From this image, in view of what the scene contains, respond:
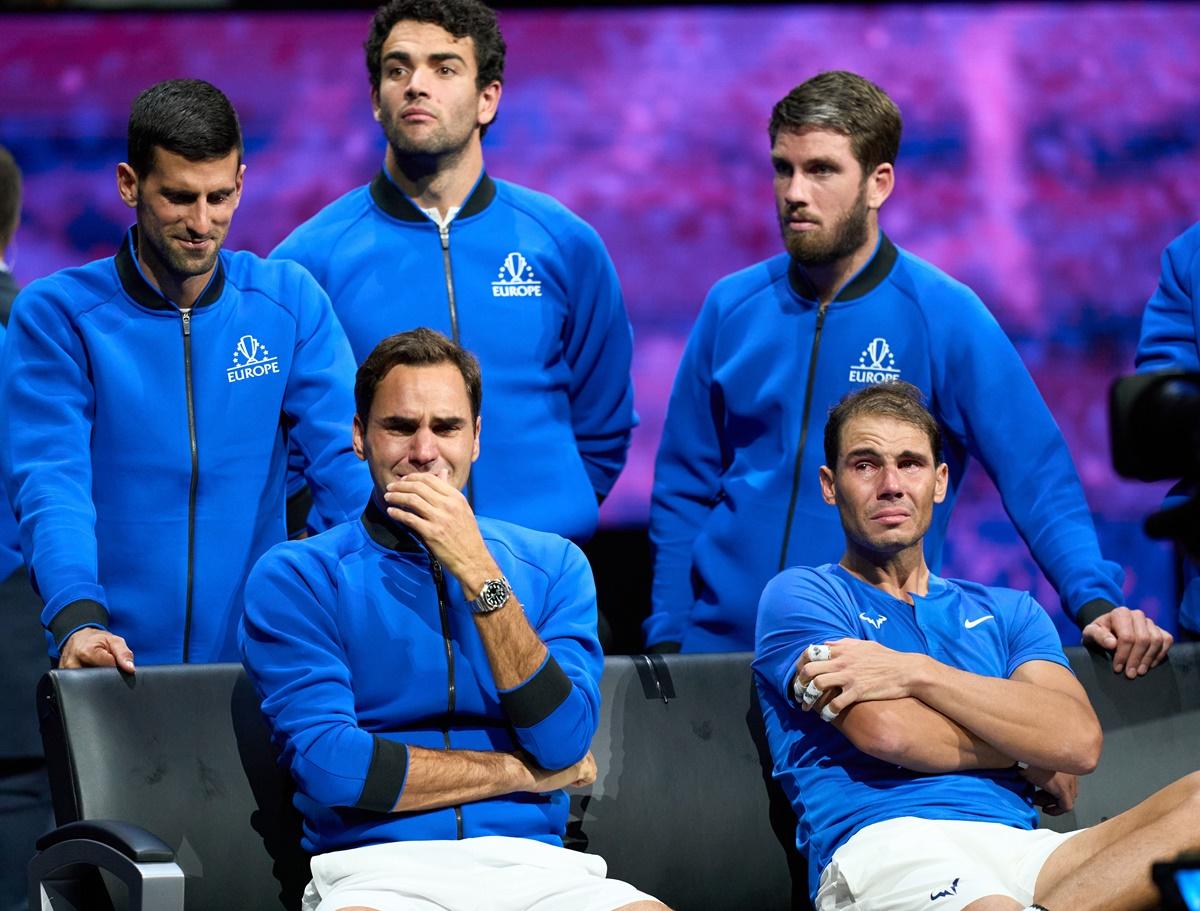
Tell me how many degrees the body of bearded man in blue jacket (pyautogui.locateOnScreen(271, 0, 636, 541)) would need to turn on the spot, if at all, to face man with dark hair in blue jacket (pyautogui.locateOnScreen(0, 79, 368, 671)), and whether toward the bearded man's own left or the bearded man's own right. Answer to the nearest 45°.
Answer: approximately 45° to the bearded man's own right

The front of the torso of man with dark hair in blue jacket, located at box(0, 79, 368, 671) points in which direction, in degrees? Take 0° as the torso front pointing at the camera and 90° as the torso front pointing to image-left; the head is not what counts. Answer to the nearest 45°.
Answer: approximately 0°

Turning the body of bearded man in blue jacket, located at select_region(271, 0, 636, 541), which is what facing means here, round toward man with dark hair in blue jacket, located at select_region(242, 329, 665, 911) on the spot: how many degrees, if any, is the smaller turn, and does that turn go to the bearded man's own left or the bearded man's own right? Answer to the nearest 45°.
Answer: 0° — they already face them

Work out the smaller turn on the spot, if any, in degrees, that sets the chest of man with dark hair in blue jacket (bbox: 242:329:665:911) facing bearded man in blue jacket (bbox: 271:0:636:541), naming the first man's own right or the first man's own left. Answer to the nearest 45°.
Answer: approximately 180°

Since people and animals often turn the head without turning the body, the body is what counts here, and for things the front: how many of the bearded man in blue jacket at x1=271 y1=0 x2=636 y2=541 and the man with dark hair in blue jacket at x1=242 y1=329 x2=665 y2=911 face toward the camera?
2

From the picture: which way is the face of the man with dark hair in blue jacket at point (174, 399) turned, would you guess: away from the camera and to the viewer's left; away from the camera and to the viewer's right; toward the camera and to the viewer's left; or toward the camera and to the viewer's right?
toward the camera and to the viewer's right
